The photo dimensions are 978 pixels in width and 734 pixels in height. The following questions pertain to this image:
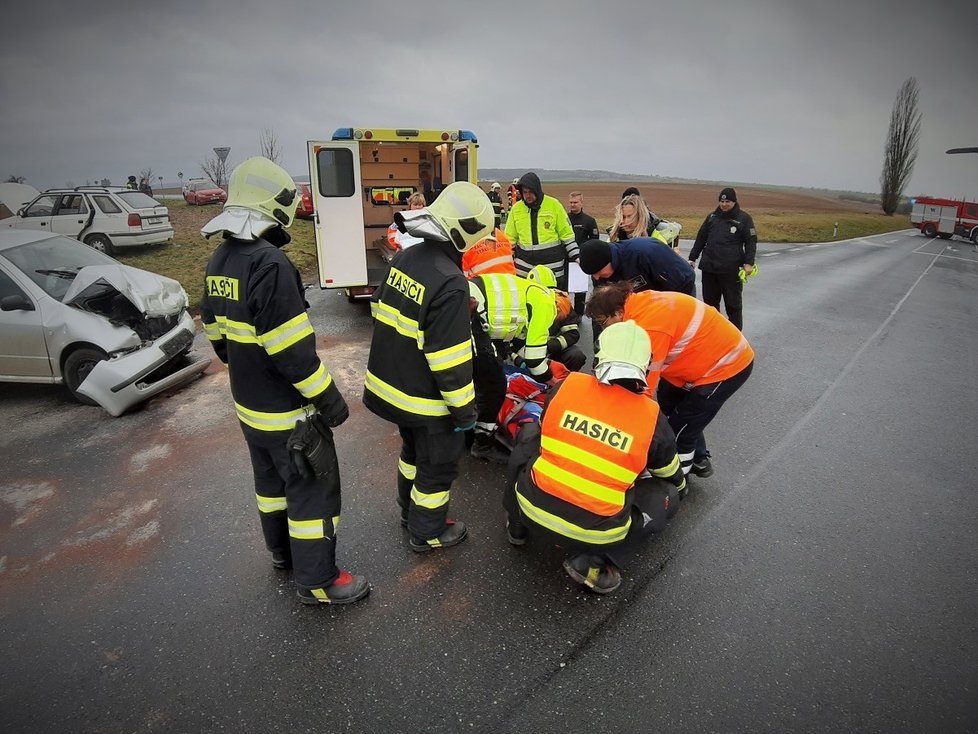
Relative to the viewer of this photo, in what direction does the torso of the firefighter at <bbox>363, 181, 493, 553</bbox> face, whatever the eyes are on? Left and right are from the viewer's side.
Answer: facing away from the viewer and to the right of the viewer

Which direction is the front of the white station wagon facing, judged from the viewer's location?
facing away from the viewer and to the left of the viewer

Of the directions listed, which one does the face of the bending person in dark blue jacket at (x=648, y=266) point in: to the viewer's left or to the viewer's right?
to the viewer's left

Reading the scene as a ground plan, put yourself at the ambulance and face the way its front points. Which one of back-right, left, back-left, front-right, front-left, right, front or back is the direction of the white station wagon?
front-left

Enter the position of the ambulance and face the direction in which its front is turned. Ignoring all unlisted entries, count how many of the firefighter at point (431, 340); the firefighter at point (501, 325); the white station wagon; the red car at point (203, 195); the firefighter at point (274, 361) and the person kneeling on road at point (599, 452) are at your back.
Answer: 4

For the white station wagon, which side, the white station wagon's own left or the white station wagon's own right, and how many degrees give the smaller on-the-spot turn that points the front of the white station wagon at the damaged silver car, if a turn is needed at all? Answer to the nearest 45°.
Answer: approximately 135° to the white station wagon's own left

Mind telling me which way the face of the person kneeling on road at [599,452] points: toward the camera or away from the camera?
away from the camera

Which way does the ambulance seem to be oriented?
away from the camera

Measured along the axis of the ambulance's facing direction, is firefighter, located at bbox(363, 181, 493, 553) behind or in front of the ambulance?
behind

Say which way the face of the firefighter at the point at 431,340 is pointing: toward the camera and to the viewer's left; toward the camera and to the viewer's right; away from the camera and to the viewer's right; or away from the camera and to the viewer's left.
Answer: away from the camera and to the viewer's right

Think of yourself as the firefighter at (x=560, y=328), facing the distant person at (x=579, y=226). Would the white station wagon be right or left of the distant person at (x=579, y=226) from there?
left
